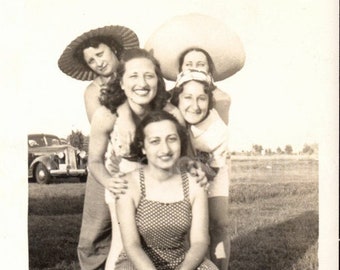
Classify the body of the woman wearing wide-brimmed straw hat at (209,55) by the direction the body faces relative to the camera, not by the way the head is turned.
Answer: toward the camera

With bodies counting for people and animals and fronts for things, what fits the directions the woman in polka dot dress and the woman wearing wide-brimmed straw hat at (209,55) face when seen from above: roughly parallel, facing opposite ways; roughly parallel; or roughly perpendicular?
roughly parallel

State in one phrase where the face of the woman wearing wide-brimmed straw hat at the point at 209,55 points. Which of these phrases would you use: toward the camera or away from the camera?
toward the camera

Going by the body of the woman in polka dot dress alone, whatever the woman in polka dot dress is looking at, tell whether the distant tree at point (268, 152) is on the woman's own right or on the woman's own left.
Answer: on the woman's own left

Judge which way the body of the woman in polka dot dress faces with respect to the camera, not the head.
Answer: toward the camera

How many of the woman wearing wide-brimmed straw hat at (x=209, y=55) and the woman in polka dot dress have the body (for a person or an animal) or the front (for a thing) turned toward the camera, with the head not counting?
2

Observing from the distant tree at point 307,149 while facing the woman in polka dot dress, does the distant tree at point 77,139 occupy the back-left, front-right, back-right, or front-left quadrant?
front-right

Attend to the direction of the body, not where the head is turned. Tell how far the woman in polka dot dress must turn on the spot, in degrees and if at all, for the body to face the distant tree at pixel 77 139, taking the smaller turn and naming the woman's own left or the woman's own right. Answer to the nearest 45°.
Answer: approximately 135° to the woman's own right
